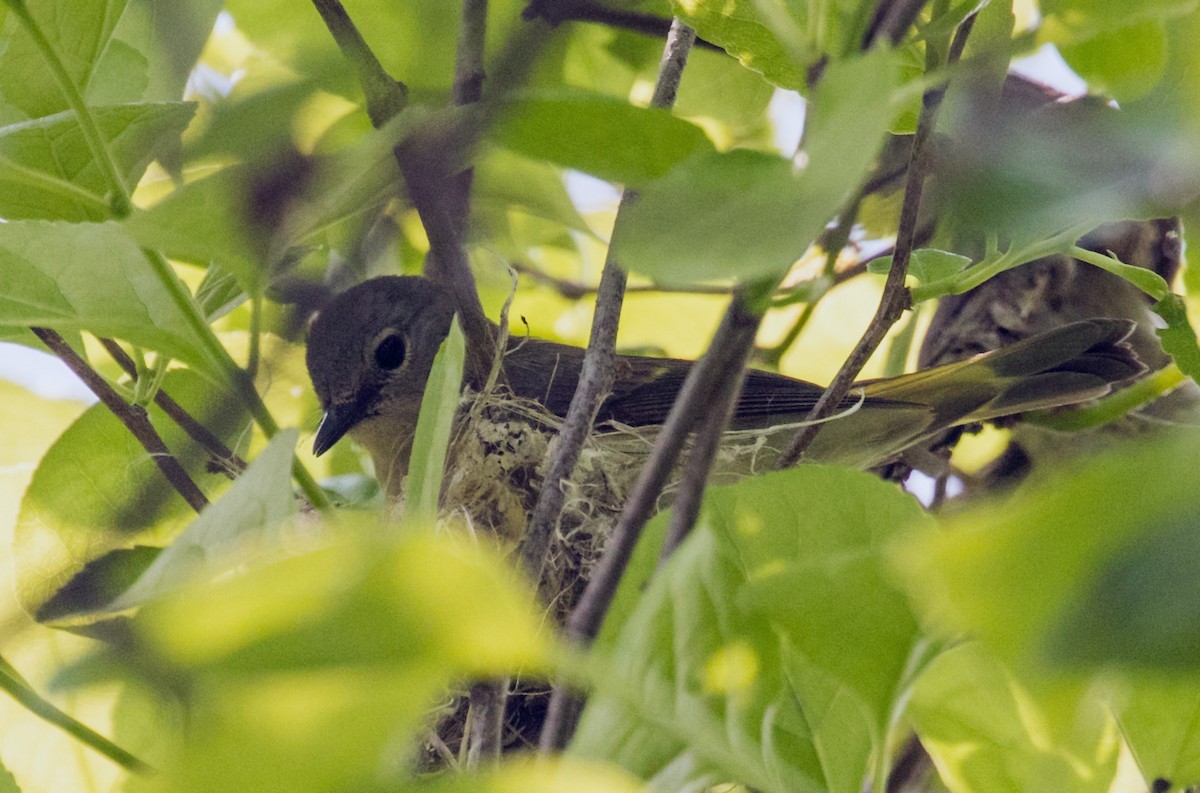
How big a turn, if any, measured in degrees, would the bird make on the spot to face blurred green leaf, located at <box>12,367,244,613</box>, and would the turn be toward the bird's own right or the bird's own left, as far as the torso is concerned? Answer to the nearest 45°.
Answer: approximately 45° to the bird's own left

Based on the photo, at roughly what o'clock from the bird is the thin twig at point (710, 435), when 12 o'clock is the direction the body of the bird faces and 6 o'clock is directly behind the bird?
The thin twig is roughly at 9 o'clock from the bird.

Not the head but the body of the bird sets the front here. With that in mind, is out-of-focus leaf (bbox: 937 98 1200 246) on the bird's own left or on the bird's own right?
on the bird's own left

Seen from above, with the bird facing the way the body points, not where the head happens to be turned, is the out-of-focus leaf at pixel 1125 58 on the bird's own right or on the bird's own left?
on the bird's own left

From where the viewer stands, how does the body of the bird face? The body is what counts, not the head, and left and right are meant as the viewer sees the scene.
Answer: facing to the left of the viewer

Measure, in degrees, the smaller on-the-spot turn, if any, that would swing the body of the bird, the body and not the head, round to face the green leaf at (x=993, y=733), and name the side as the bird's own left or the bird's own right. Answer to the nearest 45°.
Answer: approximately 90° to the bird's own left

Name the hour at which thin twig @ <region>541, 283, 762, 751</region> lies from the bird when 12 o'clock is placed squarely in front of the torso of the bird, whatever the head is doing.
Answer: The thin twig is roughly at 9 o'clock from the bird.

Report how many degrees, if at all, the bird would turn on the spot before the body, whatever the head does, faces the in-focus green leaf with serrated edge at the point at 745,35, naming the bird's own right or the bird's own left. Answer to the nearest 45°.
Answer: approximately 90° to the bird's own left
